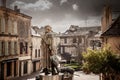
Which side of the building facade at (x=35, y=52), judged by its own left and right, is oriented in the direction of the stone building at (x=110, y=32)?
front

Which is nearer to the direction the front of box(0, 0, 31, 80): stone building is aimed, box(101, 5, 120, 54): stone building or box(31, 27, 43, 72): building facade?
the stone building

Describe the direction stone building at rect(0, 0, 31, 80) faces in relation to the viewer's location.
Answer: facing the viewer and to the right of the viewer

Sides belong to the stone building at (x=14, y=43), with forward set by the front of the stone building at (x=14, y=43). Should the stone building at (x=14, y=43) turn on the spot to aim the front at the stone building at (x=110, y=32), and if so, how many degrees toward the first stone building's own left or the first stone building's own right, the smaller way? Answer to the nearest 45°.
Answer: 0° — it already faces it

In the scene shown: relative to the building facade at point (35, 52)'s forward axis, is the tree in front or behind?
in front

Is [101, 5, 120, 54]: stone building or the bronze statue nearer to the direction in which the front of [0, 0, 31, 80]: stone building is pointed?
the stone building

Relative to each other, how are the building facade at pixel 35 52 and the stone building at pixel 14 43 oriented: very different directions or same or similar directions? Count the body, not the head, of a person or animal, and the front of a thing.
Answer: same or similar directions

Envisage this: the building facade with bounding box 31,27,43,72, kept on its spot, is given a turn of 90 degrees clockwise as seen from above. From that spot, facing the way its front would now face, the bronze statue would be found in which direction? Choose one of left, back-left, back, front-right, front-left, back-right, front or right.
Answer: front-left

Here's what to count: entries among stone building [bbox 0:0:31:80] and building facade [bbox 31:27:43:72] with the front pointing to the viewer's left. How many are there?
0

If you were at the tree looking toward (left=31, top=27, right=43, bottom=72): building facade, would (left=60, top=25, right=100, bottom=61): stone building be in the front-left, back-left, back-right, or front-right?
front-right

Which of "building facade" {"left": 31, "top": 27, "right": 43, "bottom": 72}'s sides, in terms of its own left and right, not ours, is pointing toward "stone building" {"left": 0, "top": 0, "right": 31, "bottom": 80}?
right
